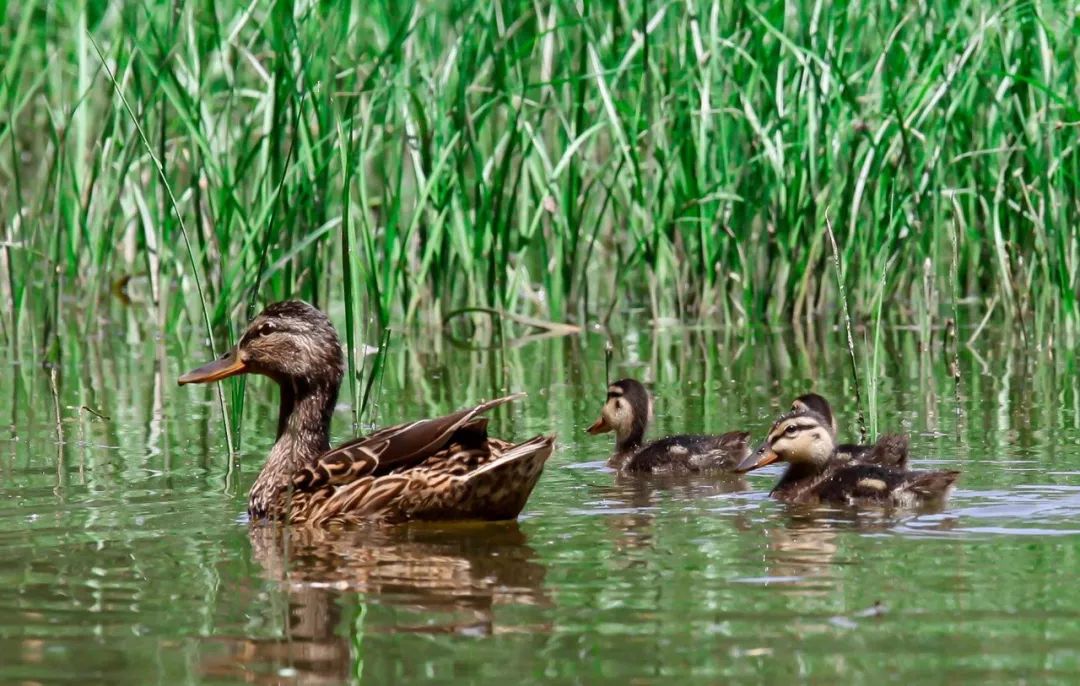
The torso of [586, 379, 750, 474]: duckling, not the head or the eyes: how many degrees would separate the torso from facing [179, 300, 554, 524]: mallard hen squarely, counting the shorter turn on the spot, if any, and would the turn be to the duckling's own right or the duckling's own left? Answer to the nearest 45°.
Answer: approximately 45° to the duckling's own left

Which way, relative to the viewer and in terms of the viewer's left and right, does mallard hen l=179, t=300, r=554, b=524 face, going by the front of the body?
facing to the left of the viewer

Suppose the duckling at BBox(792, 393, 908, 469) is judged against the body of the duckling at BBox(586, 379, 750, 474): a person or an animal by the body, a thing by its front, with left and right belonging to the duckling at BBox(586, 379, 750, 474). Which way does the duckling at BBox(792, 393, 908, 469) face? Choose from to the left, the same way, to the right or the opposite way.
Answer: the same way

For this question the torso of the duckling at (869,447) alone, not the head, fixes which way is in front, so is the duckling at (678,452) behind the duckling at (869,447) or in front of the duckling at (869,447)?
in front

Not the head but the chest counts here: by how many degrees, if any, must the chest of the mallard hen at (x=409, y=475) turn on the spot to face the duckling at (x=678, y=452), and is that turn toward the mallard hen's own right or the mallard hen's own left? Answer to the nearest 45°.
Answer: approximately 135° to the mallard hen's own right

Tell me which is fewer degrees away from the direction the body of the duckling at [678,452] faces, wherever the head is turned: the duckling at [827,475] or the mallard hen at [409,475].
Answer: the mallard hen

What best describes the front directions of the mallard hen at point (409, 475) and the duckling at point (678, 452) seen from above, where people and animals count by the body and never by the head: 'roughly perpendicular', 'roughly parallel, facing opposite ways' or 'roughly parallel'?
roughly parallel

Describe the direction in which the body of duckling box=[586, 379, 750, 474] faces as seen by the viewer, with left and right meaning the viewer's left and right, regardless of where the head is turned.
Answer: facing to the left of the viewer

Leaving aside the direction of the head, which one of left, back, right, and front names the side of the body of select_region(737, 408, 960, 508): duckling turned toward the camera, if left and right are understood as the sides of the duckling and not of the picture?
left

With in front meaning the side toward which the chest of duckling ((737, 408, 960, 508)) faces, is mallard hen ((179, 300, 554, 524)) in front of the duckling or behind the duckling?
in front

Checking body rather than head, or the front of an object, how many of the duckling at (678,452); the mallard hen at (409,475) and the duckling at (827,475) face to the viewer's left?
3

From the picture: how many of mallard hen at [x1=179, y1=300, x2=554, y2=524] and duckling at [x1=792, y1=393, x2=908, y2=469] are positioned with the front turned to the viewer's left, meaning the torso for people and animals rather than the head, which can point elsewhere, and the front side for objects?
2

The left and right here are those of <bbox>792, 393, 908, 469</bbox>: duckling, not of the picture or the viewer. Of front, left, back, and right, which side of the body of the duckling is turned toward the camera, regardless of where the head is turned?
left

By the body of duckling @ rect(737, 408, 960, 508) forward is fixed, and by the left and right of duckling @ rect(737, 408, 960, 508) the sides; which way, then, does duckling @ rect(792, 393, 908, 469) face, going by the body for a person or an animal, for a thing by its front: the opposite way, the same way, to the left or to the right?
the same way

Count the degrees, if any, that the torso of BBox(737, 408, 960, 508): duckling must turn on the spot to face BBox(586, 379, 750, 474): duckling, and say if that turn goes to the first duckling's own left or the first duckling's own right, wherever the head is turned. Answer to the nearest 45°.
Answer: approximately 45° to the first duckling's own right

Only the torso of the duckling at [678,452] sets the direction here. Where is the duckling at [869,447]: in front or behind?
behind
